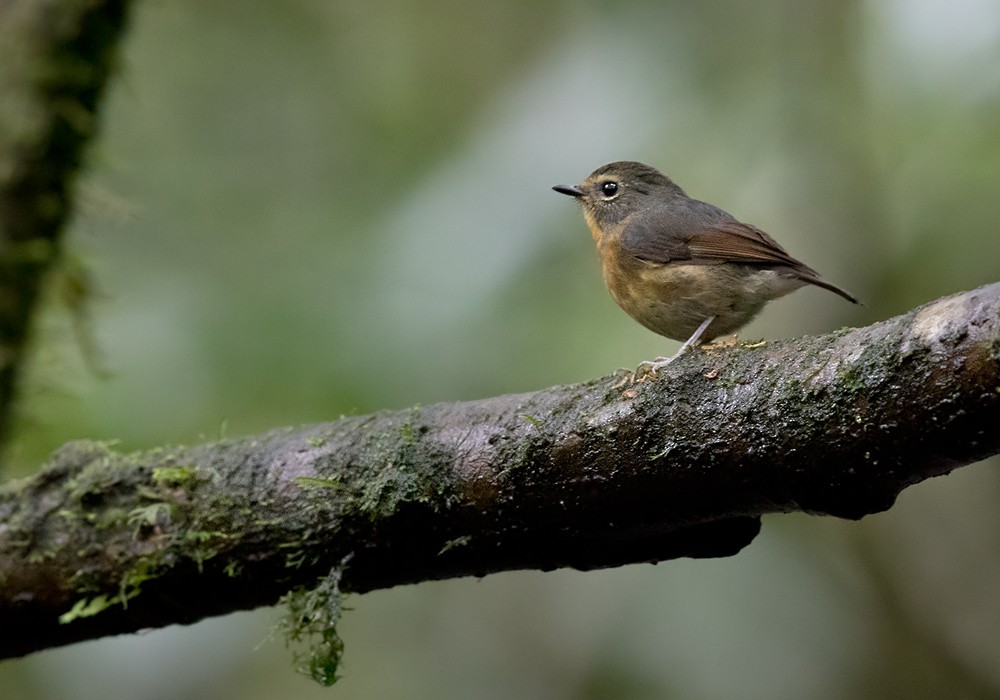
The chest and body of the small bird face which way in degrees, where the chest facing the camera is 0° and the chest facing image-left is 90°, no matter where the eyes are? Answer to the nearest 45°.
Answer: approximately 90°
